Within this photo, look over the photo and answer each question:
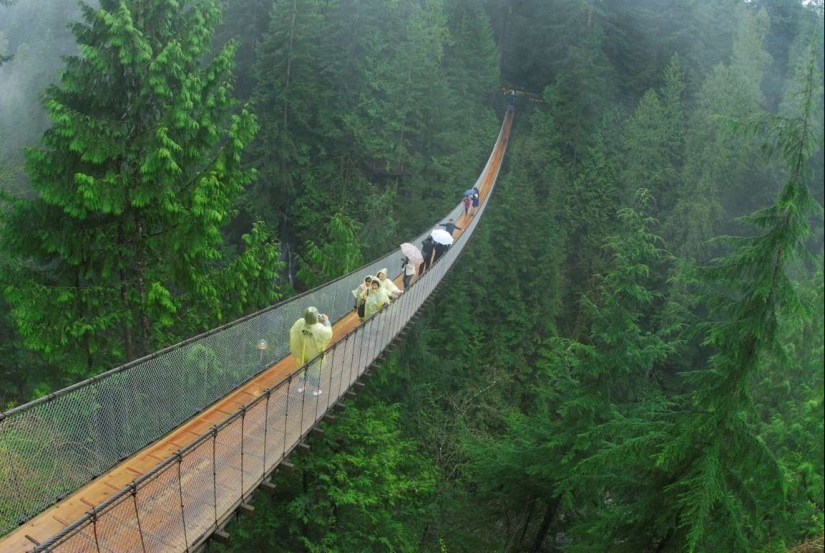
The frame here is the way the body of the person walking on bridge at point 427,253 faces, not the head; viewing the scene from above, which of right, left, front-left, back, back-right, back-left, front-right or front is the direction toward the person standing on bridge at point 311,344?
back-right

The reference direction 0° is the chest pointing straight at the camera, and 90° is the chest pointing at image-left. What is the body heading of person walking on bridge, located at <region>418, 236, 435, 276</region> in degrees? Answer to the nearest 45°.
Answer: approximately 225°

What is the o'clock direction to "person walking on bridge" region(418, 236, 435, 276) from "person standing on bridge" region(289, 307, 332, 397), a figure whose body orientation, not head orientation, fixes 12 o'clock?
"person walking on bridge" region(418, 236, 435, 276) is roughly at 11 o'clock from "person standing on bridge" region(289, 307, 332, 397).

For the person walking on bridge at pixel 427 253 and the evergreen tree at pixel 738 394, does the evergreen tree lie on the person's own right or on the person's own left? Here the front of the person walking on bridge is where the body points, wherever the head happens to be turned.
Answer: on the person's own right

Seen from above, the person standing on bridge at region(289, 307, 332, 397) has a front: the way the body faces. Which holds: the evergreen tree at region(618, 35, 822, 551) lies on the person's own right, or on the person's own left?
on the person's own right

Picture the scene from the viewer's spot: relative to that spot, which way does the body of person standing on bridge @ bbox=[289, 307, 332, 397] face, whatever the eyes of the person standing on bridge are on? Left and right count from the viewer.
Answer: facing away from the viewer and to the right of the viewer

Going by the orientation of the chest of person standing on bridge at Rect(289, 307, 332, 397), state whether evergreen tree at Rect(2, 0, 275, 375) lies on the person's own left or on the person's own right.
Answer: on the person's own left
